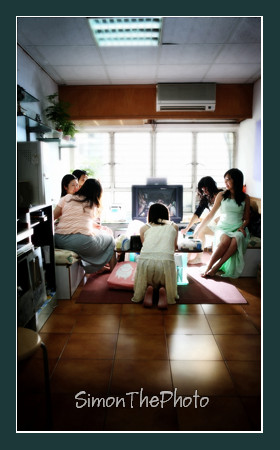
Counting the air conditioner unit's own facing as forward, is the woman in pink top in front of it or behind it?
in front

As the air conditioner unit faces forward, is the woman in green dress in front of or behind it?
in front

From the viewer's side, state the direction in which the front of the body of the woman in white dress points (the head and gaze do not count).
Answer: away from the camera

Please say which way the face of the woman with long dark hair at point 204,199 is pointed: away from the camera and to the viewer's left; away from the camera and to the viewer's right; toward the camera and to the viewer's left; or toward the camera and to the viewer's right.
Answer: toward the camera and to the viewer's left

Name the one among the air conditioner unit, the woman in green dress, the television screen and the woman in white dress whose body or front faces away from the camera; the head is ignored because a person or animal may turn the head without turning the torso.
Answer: the woman in white dress

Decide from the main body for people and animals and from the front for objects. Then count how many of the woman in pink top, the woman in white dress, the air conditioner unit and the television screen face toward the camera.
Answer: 2

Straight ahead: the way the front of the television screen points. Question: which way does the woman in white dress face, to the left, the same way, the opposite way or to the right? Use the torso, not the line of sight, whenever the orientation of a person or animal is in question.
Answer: the opposite way

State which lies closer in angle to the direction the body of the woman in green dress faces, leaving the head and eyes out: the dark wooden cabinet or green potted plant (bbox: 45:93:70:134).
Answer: the dark wooden cabinet

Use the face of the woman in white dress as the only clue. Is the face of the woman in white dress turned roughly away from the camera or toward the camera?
away from the camera

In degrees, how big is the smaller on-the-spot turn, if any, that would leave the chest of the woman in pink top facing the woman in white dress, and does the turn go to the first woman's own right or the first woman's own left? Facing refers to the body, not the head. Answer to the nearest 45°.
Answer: approximately 90° to the first woman's own right
